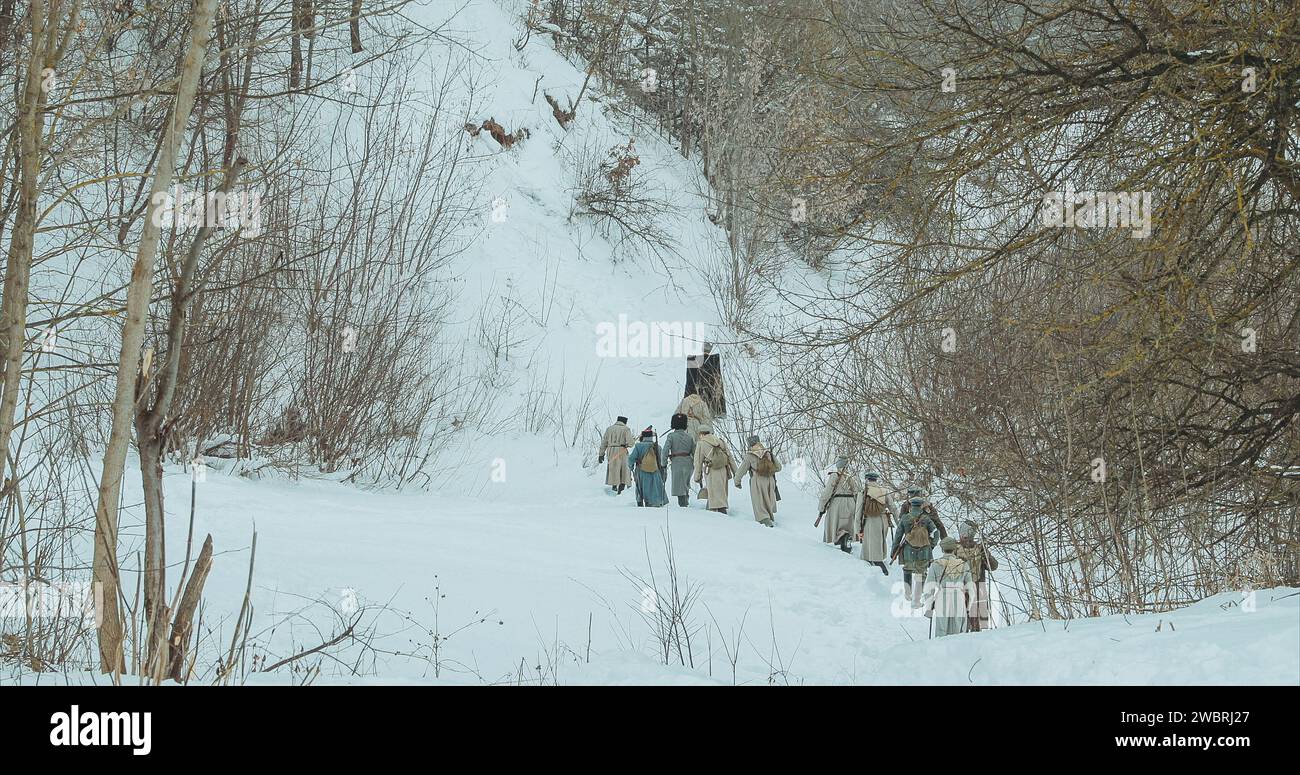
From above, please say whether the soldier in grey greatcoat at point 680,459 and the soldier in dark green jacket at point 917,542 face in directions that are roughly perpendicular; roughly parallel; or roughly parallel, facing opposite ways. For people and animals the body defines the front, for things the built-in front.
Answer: roughly parallel

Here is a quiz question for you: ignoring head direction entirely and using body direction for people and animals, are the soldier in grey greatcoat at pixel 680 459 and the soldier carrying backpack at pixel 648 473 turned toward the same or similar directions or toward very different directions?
same or similar directions

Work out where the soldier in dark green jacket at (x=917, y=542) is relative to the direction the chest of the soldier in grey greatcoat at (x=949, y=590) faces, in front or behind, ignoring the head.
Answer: in front

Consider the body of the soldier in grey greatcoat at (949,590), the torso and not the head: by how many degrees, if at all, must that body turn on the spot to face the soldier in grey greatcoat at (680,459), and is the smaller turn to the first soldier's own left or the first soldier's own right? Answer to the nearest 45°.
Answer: approximately 45° to the first soldier's own left

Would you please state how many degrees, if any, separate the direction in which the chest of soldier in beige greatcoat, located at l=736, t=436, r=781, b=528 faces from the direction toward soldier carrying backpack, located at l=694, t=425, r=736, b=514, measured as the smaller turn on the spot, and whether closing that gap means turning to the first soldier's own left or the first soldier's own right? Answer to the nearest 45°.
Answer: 0° — they already face them

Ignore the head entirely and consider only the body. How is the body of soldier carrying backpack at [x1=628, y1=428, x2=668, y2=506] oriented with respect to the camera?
away from the camera

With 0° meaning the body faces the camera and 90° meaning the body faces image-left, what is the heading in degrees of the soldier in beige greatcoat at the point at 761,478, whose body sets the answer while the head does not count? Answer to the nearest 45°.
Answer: approximately 135°

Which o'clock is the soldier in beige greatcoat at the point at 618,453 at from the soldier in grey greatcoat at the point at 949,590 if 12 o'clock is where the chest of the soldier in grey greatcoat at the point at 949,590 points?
the soldier in beige greatcoat at the point at 618,453 is roughly at 11 o'clock from the soldier in grey greatcoat at the point at 949,590.

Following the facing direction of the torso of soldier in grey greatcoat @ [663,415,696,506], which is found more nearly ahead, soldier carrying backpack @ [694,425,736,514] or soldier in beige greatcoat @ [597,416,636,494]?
the soldier in beige greatcoat

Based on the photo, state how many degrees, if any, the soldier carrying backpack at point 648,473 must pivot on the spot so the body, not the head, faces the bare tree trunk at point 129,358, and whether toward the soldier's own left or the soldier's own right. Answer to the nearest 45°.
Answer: approximately 180°

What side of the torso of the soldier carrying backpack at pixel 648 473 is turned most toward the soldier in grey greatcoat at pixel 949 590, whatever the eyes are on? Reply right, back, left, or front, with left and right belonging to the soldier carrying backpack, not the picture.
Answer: back

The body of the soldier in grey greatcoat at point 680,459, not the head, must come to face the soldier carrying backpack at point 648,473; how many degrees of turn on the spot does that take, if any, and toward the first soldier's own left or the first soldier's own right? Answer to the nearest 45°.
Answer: approximately 135° to the first soldier's own left

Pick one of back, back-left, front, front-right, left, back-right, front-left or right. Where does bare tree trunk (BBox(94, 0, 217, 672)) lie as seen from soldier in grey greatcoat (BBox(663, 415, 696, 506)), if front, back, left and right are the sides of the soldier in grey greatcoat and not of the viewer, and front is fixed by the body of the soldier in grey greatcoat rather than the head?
back

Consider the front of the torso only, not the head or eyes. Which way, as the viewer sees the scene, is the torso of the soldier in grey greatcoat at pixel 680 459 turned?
away from the camera

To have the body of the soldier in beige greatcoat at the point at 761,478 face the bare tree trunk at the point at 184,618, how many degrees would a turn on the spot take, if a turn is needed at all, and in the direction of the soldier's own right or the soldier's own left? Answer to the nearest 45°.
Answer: approximately 135° to the soldier's own left

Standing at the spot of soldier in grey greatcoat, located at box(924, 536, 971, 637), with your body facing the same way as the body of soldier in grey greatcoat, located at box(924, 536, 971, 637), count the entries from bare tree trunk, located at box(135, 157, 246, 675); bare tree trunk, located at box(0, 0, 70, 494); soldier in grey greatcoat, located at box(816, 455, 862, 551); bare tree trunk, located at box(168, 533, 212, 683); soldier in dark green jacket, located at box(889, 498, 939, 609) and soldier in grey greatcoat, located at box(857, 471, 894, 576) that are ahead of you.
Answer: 3

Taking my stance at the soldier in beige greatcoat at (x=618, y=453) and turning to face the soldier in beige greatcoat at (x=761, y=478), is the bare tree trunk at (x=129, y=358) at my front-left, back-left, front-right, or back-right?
front-right

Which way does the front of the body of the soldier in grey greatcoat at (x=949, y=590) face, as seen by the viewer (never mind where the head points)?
away from the camera
